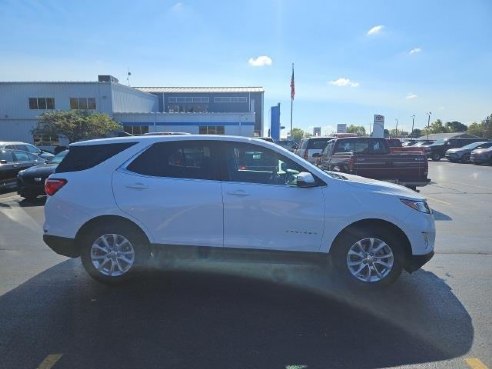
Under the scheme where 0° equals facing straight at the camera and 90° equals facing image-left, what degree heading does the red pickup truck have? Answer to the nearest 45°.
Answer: approximately 90°

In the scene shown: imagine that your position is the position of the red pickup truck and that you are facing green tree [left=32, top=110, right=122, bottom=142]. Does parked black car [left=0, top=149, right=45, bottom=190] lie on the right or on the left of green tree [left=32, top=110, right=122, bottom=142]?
left

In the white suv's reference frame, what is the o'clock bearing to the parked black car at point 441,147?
The parked black car is roughly at 10 o'clock from the white suv.

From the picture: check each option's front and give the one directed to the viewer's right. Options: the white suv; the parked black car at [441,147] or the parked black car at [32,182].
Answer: the white suv

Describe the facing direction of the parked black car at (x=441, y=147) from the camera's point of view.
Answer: facing the viewer and to the left of the viewer

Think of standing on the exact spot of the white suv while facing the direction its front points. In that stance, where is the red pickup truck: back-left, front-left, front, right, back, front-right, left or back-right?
front-left

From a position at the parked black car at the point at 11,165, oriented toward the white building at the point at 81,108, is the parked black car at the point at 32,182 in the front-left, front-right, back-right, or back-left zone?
back-right

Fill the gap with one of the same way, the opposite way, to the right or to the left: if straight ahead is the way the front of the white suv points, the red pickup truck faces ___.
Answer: the opposite way

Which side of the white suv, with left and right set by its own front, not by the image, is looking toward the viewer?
right

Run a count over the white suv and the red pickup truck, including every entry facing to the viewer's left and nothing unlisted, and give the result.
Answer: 1
